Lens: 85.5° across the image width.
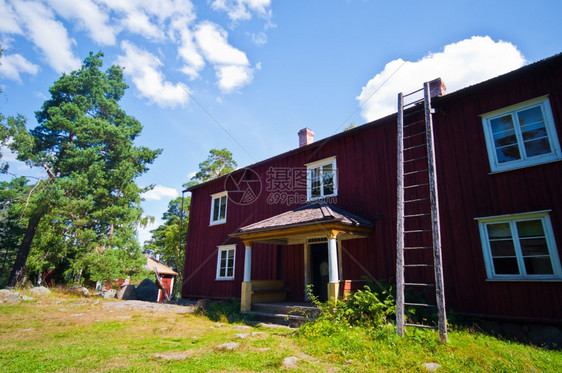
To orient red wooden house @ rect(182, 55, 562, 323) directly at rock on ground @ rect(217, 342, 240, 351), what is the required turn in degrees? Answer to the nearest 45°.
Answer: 0° — it already faces it

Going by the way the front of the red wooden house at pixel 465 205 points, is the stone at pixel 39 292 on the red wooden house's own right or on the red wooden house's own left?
on the red wooden house's own right

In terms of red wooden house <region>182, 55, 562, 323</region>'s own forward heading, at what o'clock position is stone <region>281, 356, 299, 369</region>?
The stone is roughly at 12 o'clock from the red wooden house.

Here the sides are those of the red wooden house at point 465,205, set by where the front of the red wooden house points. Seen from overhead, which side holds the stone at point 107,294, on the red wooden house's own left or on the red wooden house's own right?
on the red wooden house's own right

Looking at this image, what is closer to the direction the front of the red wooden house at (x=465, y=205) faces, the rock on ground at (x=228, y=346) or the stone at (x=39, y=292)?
the rock on ground

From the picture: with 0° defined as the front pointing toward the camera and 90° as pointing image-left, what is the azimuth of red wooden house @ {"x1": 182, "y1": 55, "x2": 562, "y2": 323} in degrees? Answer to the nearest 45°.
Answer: approximately 45°

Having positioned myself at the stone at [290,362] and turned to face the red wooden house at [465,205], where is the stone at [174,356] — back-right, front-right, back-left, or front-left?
back-left

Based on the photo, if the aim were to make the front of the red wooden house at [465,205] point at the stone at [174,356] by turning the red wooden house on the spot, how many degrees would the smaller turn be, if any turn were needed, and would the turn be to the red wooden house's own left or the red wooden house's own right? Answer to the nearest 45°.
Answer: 0° — it already faces it

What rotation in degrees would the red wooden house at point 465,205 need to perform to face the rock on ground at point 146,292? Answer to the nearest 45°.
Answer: approximately 90° to its right

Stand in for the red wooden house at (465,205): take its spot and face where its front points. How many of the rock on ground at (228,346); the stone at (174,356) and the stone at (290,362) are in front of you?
3

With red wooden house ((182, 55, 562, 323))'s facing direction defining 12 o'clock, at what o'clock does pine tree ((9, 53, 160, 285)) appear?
The pine tree is roughly at 2 o'clock from the red wooden house.
